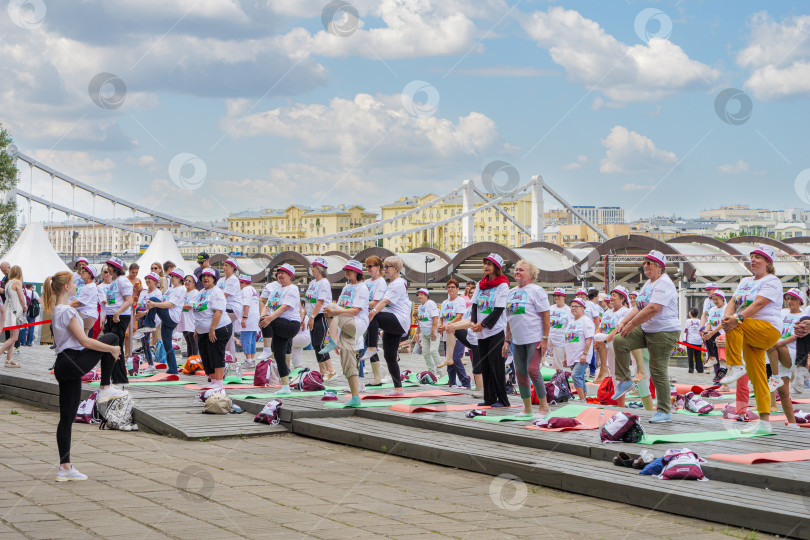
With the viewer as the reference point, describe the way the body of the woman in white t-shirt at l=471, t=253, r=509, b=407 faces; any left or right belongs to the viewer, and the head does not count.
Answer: facing the viewer and to the left of the viewer

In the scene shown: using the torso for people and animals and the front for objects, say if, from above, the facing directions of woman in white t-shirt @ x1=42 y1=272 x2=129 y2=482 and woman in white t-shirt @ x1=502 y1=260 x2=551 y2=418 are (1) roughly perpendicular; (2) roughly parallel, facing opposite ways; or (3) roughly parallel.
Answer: roughly parallel, facing opposite ways

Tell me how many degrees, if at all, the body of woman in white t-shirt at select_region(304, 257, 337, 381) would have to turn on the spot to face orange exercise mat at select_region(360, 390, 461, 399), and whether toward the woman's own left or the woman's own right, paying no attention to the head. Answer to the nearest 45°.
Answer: approximately 90° to the woman's own left

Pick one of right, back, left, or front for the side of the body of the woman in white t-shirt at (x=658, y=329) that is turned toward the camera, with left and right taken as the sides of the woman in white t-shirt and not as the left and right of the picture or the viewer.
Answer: left

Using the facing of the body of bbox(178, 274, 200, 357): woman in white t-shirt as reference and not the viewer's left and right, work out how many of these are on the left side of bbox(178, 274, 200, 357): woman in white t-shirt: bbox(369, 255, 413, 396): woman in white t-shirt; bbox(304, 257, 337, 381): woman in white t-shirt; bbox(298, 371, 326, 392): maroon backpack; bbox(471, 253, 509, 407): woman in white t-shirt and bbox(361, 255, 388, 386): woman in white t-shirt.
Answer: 5

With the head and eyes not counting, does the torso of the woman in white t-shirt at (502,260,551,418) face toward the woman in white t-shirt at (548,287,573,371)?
no

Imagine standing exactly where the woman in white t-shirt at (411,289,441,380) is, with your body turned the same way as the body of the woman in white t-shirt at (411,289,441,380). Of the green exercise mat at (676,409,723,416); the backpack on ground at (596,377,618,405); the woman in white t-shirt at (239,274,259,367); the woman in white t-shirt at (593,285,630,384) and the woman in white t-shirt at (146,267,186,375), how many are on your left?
3

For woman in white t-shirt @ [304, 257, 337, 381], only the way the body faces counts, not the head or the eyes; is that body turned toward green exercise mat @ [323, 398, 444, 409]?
no

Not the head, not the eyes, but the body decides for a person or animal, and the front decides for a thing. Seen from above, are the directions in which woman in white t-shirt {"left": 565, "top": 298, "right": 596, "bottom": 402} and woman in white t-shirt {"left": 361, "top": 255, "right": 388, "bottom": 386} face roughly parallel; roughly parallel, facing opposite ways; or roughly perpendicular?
roughly parallel

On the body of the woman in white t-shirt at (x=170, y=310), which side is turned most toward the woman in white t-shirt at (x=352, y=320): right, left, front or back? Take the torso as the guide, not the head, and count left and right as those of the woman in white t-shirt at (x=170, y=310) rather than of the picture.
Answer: left

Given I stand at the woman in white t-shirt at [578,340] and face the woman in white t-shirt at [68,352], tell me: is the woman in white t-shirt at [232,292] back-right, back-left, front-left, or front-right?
front-right

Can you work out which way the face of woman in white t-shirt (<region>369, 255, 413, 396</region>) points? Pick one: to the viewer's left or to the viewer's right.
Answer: to the viewer's left

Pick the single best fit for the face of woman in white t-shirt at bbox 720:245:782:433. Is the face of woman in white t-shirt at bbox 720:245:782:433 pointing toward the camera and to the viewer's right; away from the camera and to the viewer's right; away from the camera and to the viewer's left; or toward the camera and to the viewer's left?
toward the camera and to the viewer's left
